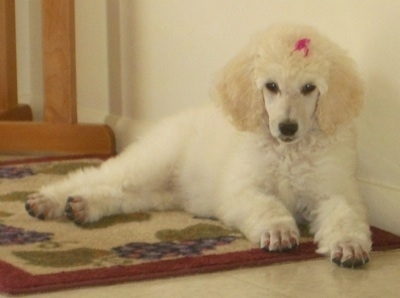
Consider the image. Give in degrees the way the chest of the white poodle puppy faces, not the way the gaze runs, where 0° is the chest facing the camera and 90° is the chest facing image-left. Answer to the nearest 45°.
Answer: approximately 315°
